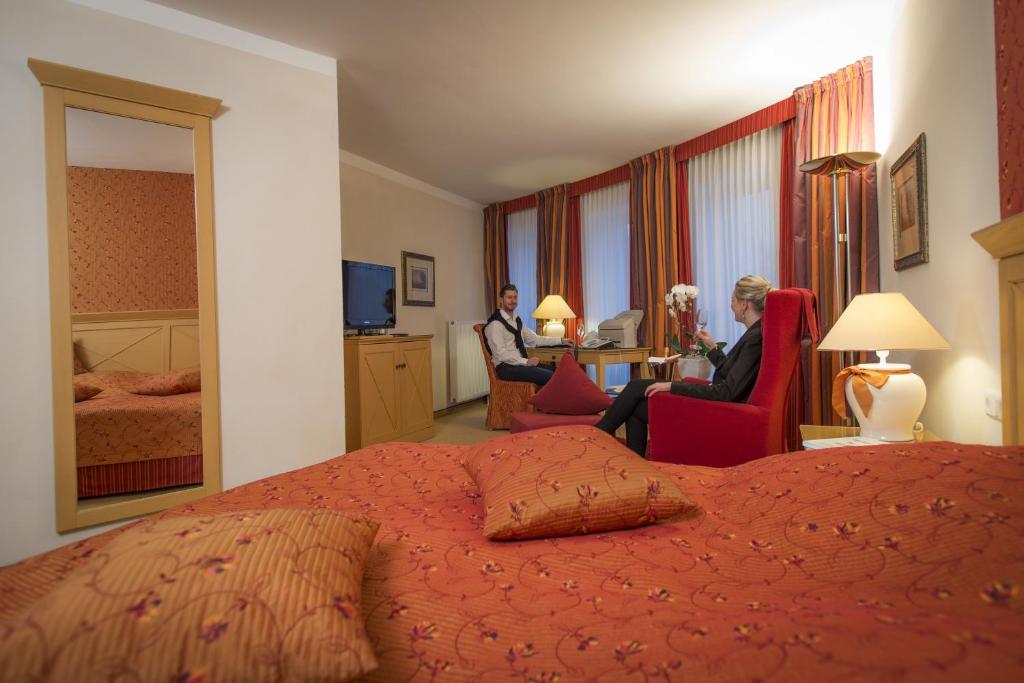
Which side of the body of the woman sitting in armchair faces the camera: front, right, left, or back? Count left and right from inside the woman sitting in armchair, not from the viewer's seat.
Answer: left

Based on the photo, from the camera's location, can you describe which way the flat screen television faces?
facing the viewer and to the right of the viewer

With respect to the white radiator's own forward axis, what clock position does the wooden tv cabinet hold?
The wooden tv cabinet is roughly at 2 o'clock from the white radiator.

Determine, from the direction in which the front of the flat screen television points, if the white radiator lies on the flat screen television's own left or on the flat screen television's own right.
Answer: on the flat screen television's own left

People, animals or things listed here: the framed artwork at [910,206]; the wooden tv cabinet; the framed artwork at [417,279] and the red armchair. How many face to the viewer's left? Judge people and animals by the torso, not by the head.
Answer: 2

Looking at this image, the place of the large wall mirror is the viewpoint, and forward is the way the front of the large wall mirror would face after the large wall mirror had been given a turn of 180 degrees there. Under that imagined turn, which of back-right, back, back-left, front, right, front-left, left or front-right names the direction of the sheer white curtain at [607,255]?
back-right

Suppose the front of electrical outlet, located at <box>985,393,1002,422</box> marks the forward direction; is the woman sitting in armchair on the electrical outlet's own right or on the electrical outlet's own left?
on the electrical outlet's own right

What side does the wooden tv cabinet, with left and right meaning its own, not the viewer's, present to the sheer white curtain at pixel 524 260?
left

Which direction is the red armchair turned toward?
to the viewer's left

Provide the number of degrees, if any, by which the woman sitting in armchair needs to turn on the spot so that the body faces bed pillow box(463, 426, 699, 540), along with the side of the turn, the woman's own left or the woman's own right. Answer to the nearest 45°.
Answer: approximately 90° to the woman's own left

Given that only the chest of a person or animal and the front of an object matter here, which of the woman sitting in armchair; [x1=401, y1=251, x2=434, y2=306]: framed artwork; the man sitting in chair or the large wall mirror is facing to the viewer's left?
the woman sitting in armchair

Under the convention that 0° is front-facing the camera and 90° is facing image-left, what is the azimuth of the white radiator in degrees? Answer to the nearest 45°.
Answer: approximately 315°

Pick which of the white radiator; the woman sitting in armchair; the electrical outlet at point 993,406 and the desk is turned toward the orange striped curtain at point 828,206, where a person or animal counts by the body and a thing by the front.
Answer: the white radiator

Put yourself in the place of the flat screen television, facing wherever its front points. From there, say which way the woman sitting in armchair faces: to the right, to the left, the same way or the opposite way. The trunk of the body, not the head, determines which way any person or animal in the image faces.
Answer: the opposite way
